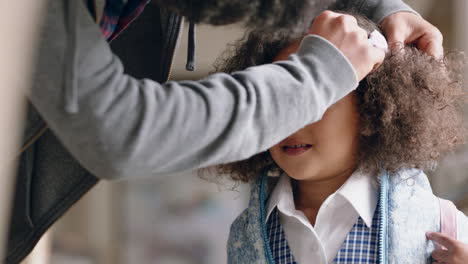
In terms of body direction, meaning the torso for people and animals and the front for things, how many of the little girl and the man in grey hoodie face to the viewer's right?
1

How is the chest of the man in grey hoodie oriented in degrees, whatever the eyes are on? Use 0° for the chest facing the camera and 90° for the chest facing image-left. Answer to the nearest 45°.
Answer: approximately 270°
